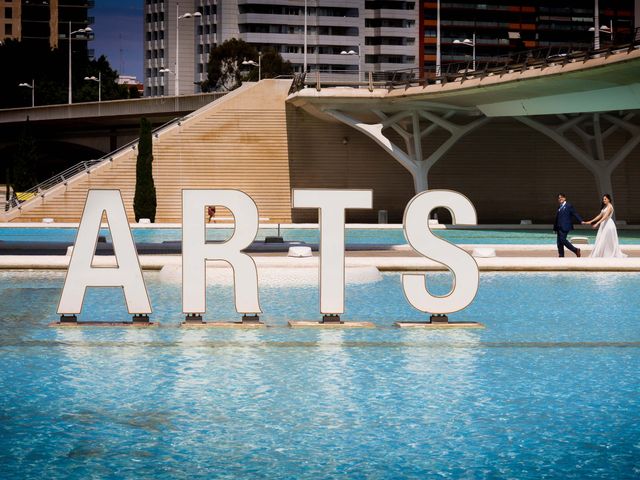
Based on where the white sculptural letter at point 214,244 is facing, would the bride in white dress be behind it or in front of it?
behind

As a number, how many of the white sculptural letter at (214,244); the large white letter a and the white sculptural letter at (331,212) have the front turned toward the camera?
3

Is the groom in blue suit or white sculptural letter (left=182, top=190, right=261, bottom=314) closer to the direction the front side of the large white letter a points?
the white sculptural letter

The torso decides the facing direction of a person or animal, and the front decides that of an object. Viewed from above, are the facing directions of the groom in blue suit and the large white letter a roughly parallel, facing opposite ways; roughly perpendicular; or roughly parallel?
roughly perpendicular

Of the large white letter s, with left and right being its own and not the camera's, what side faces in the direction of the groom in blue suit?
back

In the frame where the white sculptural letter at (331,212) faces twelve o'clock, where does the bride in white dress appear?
The bride in white dress is roughly at 7 o'clock from the white sculptural letter.

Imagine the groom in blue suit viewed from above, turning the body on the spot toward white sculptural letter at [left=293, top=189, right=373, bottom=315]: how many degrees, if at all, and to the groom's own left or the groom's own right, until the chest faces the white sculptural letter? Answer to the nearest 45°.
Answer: approximately 45° to the groom's own left

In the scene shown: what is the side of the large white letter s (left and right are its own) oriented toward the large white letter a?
right

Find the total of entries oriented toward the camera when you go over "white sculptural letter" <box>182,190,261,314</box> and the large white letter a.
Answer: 2

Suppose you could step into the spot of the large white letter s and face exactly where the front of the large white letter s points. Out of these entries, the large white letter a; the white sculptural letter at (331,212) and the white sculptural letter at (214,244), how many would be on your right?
3

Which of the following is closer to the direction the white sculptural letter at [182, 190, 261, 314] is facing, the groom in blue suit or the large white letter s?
the large white letter s
